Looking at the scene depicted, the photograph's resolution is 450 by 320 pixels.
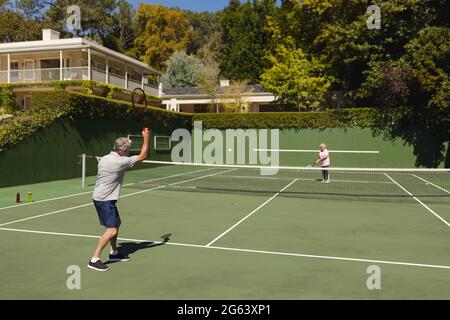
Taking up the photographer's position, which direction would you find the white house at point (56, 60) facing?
facing the viewer

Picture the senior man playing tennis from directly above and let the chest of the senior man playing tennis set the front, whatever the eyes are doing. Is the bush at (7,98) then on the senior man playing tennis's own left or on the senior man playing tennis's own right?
on the senior man playing tennis's own left

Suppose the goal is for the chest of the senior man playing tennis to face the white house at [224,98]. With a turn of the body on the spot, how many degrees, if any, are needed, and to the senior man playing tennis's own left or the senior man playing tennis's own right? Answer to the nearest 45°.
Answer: approximately 45° to the senior man playing tennis's own left

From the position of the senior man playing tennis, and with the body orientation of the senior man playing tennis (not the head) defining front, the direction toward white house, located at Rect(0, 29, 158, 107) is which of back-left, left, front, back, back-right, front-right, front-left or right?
front-left

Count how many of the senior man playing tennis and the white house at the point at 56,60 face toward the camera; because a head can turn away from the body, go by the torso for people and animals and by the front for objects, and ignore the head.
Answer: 1

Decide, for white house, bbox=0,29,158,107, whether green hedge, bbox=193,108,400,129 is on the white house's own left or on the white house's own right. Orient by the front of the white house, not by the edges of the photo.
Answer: on the white house's own left

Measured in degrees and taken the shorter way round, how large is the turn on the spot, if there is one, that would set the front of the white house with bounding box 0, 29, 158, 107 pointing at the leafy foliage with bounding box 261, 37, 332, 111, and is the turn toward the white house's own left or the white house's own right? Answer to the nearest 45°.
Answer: approximately 90° to the white house's own left

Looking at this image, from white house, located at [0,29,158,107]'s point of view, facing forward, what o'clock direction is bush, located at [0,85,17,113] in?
The bush is roughly at 2 o'clock from the white house.

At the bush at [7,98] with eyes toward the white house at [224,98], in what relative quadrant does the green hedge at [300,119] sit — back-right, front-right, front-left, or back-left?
front-right

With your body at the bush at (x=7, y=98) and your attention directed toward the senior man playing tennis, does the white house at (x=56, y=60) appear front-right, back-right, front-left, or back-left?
back-left

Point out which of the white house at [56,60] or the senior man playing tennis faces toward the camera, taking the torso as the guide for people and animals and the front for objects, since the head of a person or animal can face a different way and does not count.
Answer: the white house

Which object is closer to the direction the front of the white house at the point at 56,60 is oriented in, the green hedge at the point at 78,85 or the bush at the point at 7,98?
the green hedge

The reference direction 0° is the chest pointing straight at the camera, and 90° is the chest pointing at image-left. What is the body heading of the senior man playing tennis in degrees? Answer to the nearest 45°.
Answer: approximately 225°
